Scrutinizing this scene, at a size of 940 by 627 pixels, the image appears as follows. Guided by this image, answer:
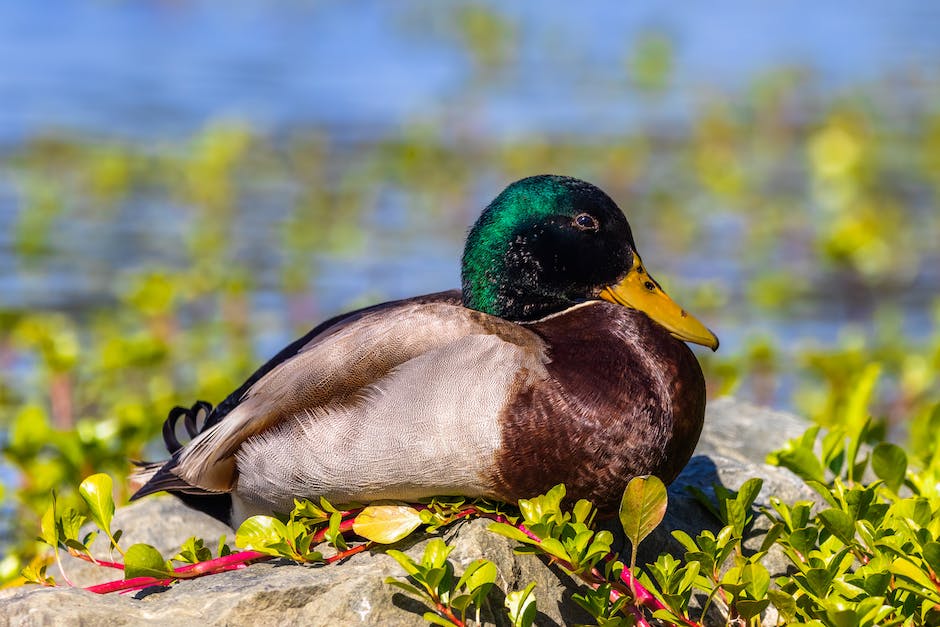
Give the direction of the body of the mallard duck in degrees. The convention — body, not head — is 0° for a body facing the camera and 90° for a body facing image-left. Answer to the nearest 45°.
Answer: approximately 270°

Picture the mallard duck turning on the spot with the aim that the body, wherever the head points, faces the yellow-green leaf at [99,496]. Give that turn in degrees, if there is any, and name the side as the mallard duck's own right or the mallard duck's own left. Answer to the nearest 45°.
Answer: approximately 180°

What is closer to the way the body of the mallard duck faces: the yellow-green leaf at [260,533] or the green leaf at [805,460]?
the green leaf

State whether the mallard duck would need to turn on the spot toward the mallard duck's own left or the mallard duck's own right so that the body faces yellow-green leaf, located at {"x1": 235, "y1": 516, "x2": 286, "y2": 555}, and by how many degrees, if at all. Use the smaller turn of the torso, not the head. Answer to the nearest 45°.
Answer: approximately 180°
